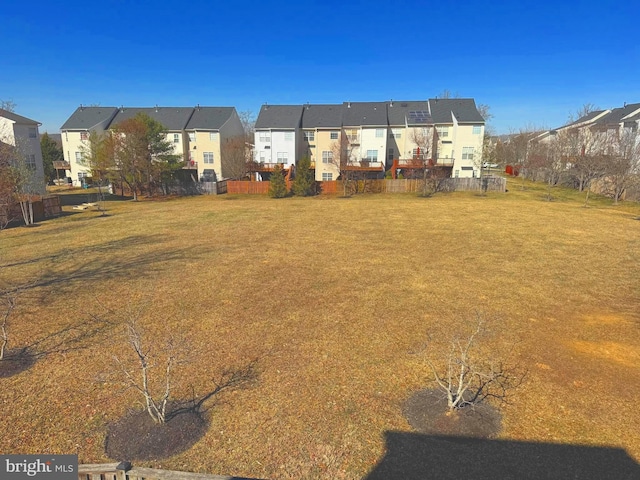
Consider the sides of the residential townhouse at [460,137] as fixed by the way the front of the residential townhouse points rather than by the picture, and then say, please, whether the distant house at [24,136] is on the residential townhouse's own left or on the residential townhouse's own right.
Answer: on the residential townhouse's own left

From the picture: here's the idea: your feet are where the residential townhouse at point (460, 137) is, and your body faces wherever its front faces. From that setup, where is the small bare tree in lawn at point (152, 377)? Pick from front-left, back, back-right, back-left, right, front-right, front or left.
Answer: back

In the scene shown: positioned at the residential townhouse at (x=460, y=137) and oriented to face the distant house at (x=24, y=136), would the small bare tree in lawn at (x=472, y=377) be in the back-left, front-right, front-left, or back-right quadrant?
front-left

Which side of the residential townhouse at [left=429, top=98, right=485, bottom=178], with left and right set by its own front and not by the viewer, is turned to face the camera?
back

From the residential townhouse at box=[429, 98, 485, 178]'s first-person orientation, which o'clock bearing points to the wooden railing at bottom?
The wooden railing at bottom is roughly at 6 o'clock from the residential townhouse.

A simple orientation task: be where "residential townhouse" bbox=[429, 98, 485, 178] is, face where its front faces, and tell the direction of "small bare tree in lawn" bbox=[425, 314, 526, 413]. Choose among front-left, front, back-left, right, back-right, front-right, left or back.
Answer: back

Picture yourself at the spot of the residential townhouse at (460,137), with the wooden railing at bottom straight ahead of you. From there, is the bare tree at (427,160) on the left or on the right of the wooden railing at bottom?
right

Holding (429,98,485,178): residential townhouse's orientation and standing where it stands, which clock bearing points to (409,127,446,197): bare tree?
The bare tree is roughly at 7 o'clock from the residential townhouse.
